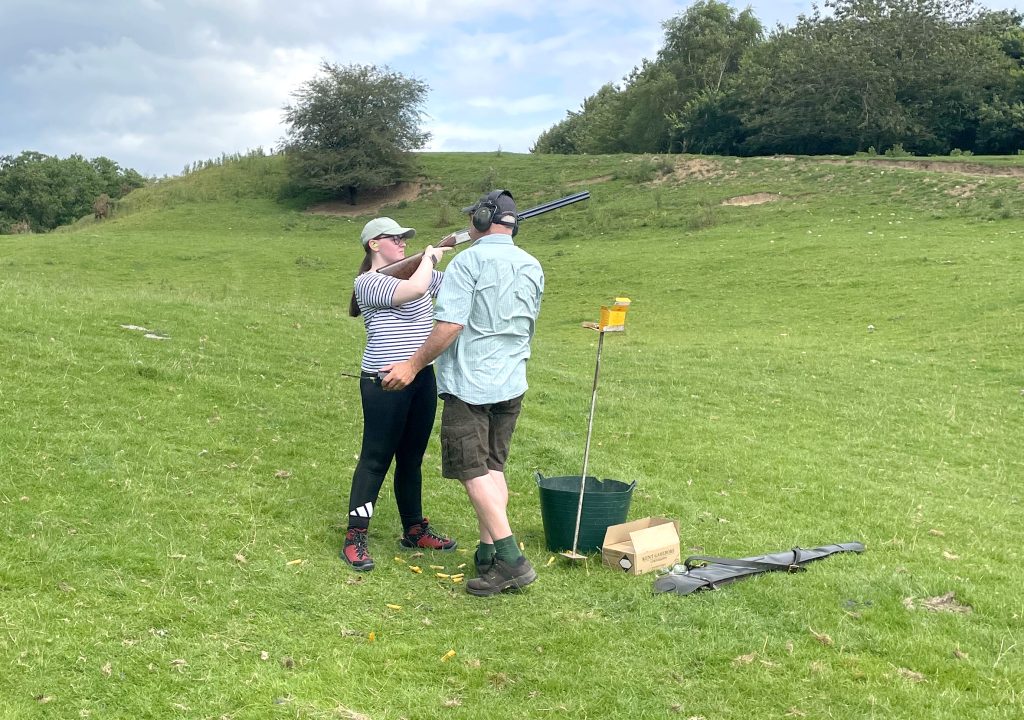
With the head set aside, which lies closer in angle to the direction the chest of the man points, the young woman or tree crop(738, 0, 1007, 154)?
the young woman

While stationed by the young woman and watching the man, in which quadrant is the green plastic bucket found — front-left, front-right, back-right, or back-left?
front-left

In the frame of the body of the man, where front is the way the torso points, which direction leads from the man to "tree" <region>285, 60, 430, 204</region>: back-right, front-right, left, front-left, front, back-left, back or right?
front-right

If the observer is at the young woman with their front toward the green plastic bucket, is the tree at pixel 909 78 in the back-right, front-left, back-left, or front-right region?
front-left

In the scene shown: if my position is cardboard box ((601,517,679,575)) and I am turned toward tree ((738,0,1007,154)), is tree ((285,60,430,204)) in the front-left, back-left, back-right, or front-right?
front-left

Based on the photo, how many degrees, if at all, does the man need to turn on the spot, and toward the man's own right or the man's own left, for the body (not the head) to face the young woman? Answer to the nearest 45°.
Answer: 0° — they already face them

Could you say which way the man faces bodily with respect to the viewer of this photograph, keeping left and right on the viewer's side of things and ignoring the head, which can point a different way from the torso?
facing away from the viewer and to the left of the viewer

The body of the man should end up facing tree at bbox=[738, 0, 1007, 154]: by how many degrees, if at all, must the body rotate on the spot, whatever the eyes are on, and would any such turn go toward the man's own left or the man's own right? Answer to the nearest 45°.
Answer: approximately 90° to the man's own right
